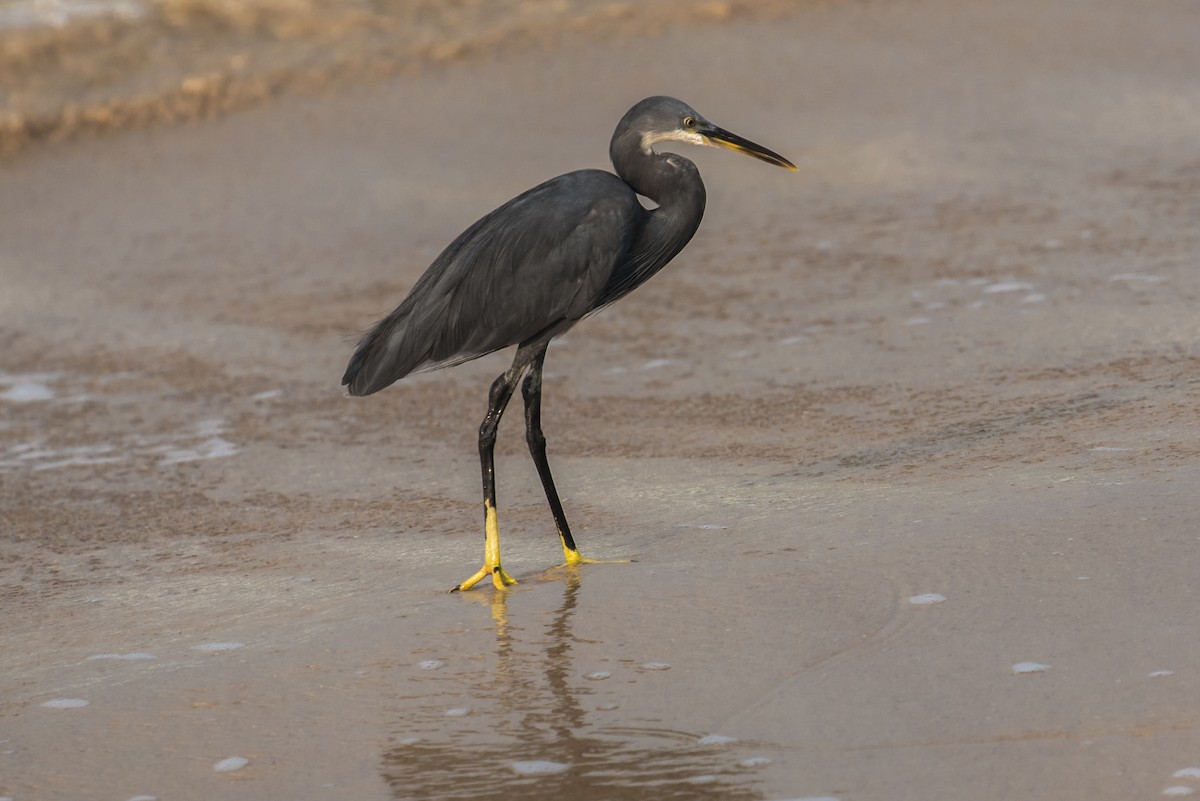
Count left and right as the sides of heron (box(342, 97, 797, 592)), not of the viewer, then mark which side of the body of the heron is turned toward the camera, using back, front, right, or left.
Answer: right
